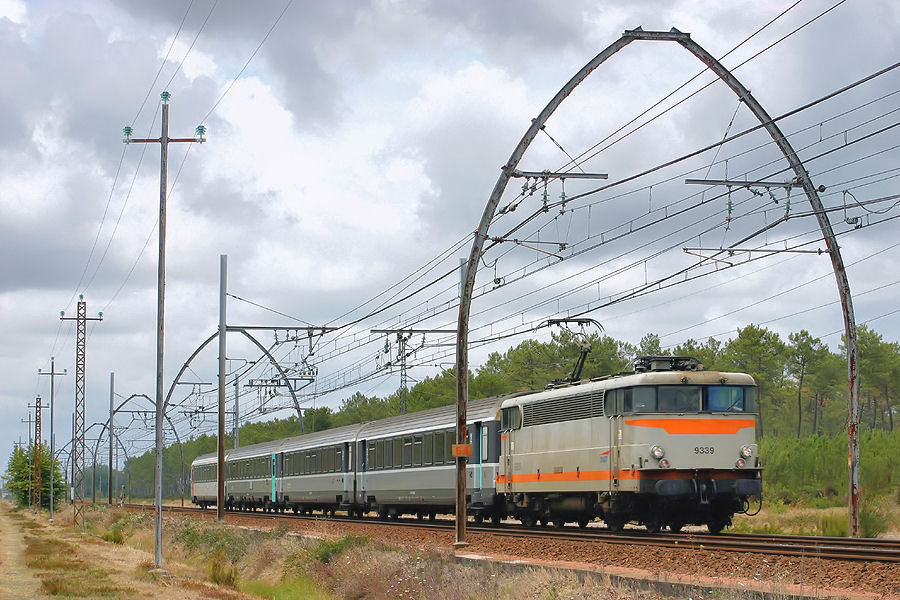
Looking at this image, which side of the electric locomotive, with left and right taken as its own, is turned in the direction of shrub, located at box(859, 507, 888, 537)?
left

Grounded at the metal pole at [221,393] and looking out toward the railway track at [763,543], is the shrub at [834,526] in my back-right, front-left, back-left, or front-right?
front-left

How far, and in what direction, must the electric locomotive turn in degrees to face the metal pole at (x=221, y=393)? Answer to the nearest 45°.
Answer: approximately 180°

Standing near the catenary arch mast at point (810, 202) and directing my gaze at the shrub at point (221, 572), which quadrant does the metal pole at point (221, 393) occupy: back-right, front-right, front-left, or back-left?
front-right
